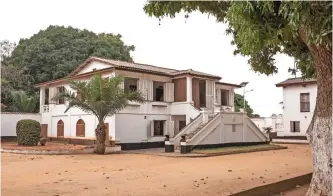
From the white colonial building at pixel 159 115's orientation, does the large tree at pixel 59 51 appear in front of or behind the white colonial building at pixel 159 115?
behind

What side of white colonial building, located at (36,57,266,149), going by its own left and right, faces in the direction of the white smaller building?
left

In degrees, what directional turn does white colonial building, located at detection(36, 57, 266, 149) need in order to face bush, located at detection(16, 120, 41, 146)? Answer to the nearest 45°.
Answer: approximately 135° to its right

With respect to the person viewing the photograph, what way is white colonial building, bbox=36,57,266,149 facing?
facing the viewer and to the right of the viewer

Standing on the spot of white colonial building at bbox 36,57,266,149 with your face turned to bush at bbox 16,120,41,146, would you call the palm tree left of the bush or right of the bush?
left

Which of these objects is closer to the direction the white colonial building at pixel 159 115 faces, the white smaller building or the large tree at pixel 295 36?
the large tree
